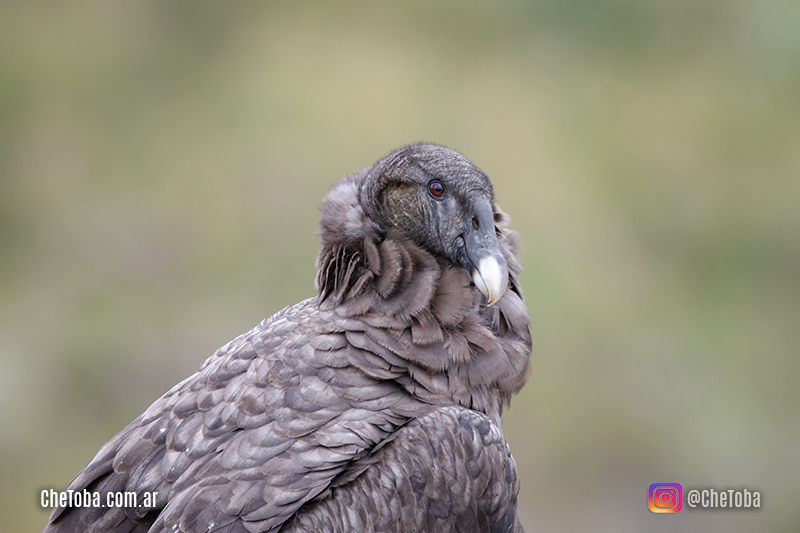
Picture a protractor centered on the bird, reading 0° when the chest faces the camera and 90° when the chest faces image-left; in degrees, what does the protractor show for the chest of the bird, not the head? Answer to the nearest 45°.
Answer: approximately 270°
